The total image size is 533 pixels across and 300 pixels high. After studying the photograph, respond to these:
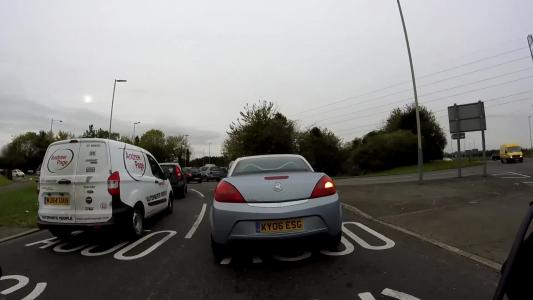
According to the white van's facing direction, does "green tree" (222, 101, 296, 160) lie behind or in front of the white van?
in front

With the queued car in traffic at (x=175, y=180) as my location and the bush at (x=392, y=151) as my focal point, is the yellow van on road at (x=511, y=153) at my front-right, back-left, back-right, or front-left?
front-right

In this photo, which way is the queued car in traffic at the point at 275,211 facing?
away from the camera

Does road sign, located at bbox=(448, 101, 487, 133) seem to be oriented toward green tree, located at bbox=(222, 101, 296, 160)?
no

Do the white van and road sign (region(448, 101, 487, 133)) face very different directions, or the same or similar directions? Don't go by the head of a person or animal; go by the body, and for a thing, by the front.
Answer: same or similar directions

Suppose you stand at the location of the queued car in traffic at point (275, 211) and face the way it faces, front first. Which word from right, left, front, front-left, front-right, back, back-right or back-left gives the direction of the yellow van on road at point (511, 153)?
front-right

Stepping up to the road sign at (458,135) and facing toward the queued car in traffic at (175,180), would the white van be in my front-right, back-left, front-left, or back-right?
front-left

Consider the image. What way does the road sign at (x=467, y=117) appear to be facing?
away from the camera

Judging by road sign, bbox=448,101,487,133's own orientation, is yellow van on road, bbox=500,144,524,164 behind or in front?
in front

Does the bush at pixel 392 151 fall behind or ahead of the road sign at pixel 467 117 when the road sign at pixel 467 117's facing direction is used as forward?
ahead

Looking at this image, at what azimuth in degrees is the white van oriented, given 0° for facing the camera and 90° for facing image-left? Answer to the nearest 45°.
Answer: approximately 225°

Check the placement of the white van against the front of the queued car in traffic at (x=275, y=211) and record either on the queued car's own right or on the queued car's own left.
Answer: on the queued car's own left

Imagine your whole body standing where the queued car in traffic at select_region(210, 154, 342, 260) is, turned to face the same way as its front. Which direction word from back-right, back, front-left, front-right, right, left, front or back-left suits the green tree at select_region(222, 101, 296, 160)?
front
